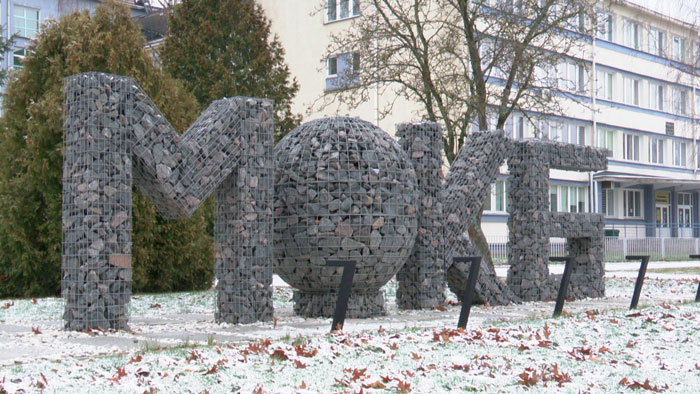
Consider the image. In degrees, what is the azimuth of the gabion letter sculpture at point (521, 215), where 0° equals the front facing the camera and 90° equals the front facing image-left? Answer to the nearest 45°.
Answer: approximately 315°

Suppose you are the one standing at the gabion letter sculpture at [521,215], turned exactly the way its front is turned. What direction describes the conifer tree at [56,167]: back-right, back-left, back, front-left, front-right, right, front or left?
back-right

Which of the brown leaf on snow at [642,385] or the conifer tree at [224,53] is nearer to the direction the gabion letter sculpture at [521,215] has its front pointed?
the brown leaf on snow

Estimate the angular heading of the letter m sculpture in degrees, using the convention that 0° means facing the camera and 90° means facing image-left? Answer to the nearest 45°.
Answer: approximately 315°

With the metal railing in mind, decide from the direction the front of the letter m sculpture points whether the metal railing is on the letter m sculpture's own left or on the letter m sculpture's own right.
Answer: on the letter m sculpture's own left

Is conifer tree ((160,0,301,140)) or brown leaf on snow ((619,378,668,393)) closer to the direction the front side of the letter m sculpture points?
the brown leaf on snow

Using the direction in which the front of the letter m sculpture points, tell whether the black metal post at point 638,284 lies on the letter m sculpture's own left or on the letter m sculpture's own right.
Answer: on the letter m sculpture's own left

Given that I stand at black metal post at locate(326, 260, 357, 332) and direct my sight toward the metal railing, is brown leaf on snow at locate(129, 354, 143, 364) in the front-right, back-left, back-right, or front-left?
back-left

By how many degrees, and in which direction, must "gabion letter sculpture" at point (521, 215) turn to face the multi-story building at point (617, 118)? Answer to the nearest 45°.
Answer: approximately 135° to its left

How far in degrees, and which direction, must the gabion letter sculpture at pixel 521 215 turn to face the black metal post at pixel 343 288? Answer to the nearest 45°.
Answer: approximately 45° to its right
